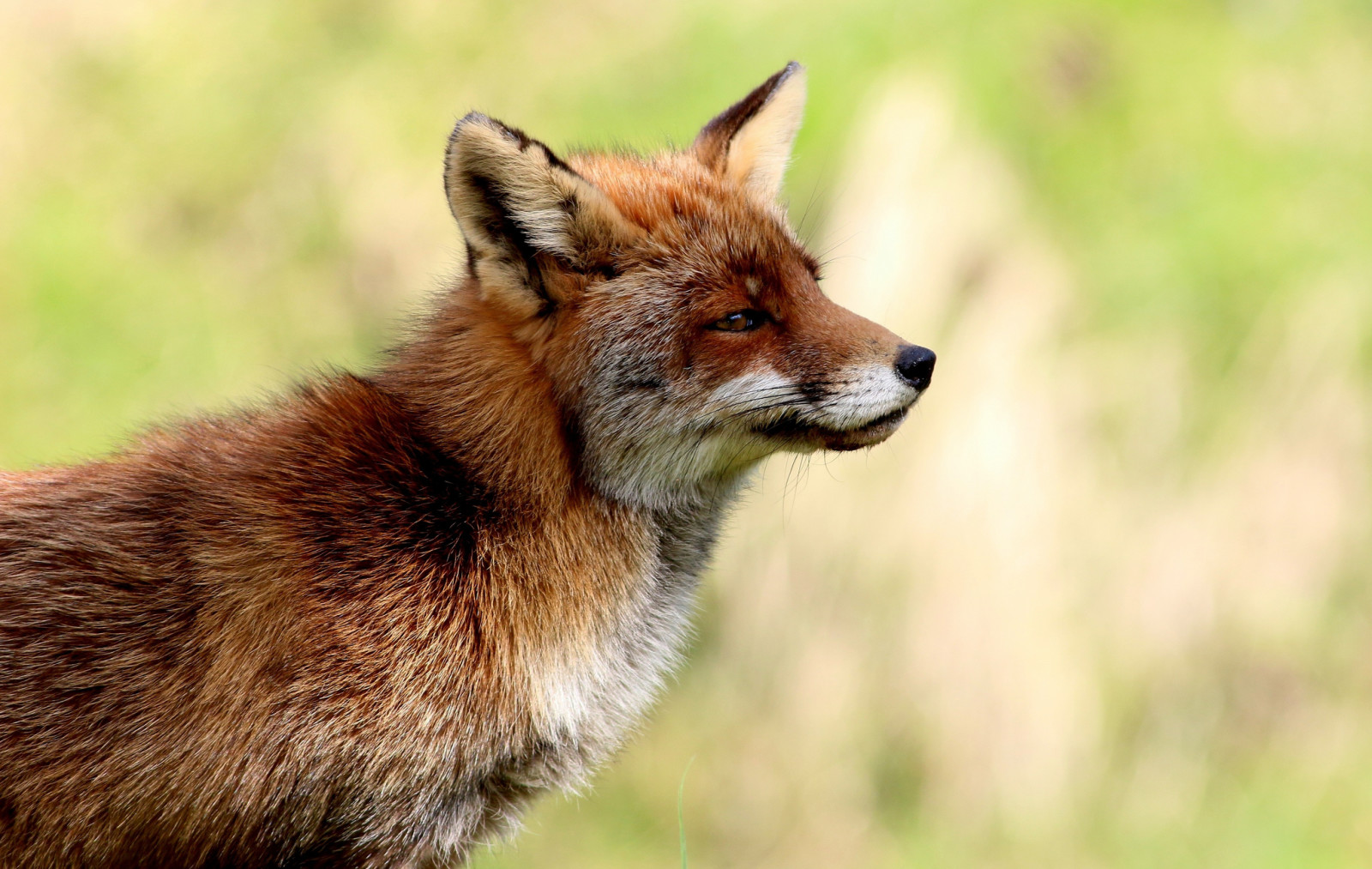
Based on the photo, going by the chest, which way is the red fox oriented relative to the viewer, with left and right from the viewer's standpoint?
facing to the right of the viewer
